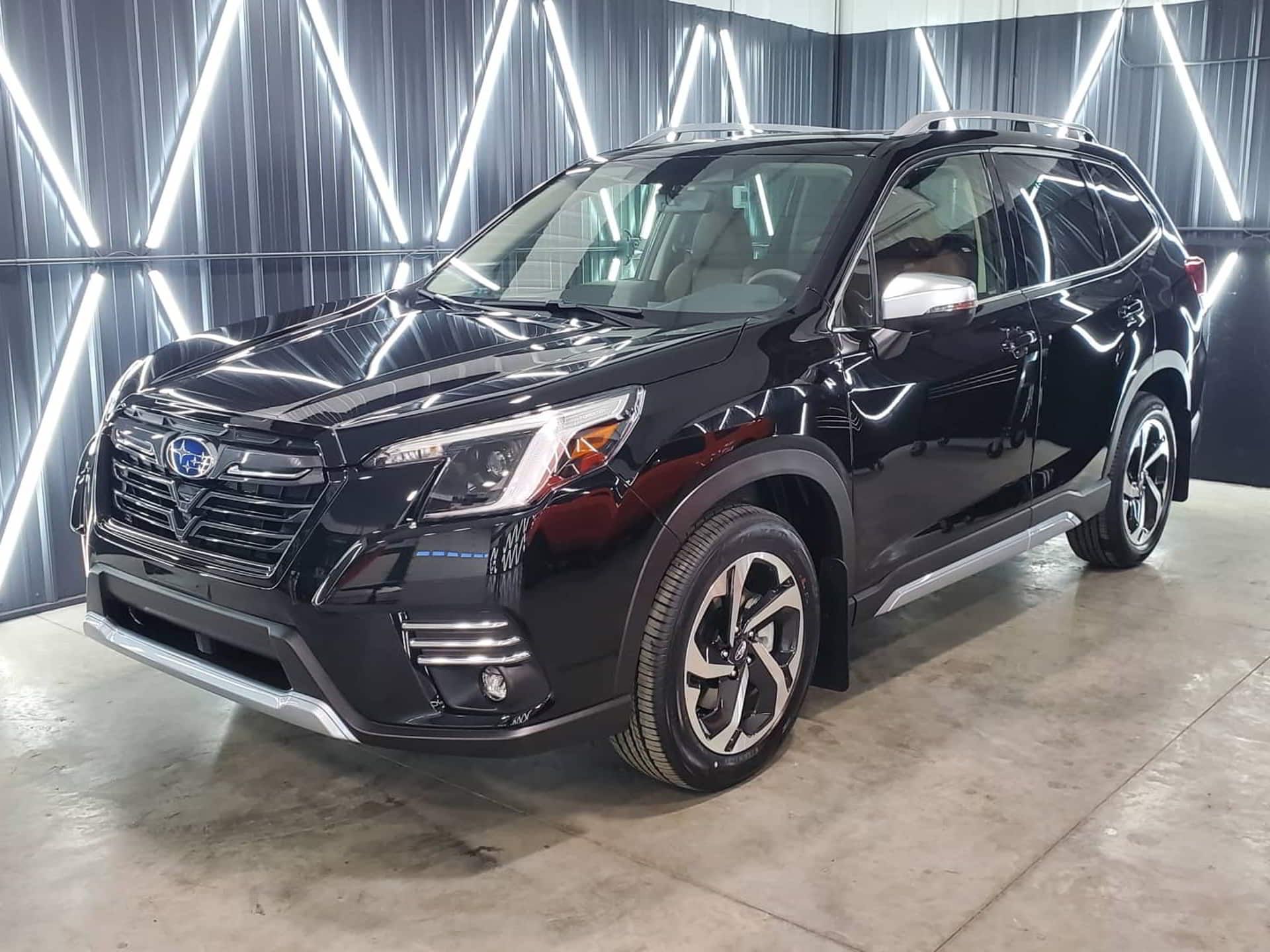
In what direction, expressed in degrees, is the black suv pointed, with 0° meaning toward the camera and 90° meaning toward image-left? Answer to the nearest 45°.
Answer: approximately 45°

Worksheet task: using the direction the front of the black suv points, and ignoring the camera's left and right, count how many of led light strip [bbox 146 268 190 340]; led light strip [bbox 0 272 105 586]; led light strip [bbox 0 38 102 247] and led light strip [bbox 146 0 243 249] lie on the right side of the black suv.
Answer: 4

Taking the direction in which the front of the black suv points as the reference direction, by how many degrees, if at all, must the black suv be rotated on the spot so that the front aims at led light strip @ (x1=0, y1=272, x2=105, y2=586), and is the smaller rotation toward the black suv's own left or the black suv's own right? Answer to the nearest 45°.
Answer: approximately 90° to the black suv's own right

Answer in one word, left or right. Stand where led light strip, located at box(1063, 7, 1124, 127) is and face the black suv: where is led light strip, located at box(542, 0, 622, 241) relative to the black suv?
right

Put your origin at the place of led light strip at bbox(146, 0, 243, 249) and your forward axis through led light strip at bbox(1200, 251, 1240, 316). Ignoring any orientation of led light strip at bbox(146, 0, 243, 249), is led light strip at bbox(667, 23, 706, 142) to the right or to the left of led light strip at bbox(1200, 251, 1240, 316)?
left

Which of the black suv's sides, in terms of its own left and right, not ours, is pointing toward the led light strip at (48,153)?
right

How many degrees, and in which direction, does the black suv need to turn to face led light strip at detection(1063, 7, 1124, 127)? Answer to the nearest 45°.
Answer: approximately 180°

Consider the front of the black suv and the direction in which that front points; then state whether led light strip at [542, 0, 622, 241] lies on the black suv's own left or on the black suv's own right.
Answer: on the black suv's own right

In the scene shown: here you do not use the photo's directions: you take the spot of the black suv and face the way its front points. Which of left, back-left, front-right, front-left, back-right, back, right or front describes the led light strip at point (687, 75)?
back-right

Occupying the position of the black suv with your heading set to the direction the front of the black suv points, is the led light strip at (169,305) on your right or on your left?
on your right

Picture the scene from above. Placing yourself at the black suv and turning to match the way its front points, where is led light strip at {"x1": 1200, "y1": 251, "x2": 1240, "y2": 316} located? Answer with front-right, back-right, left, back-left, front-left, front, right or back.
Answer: back
